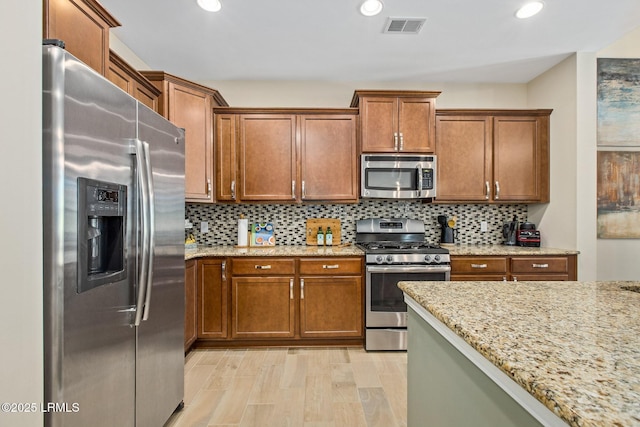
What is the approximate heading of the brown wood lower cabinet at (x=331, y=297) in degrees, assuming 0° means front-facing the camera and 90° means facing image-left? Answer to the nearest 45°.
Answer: approximately 0°

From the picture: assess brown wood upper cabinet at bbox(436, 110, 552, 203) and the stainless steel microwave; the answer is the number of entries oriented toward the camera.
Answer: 2

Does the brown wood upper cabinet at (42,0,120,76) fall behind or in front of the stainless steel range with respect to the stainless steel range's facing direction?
in front

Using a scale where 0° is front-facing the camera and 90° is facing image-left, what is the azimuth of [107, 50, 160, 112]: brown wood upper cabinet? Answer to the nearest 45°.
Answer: approximately 315°

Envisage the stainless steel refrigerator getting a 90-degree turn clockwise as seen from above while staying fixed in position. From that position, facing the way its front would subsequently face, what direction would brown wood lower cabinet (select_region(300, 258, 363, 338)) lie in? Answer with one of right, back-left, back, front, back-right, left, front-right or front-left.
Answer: back

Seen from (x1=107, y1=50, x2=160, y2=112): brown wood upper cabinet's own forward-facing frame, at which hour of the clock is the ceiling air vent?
The ceiling air vent is roughly at 11 o'clock from the brown wood upper cabinet.

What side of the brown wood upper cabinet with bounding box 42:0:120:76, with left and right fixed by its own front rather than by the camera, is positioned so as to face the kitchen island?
front

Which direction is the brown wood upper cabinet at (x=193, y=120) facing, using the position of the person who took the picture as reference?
facing the viewer and to the right of the viewer

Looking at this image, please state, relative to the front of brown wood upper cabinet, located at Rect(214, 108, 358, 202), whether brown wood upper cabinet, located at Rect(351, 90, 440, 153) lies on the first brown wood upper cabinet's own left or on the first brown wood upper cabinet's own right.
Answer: on the first brown wood upper cabinet's own left

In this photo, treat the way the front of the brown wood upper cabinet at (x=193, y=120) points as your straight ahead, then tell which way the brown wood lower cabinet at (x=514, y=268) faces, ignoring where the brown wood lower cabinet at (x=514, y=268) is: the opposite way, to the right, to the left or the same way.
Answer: to the right

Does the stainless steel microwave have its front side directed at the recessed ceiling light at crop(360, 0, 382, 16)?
yes

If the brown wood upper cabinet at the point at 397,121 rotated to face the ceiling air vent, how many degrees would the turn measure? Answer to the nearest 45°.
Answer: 0° — it already faces it

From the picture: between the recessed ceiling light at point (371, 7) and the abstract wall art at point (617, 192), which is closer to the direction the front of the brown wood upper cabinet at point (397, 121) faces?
the recessed ceiling light

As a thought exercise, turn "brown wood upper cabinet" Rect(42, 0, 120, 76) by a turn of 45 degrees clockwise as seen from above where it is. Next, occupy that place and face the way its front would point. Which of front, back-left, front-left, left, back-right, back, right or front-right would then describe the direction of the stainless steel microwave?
left

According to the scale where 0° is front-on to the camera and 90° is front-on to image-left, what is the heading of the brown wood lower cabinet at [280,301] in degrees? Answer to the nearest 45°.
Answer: approximately 0°

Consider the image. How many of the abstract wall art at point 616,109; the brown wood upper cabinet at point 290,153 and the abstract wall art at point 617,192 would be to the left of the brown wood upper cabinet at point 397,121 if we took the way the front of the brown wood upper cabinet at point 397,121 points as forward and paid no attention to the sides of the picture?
2
